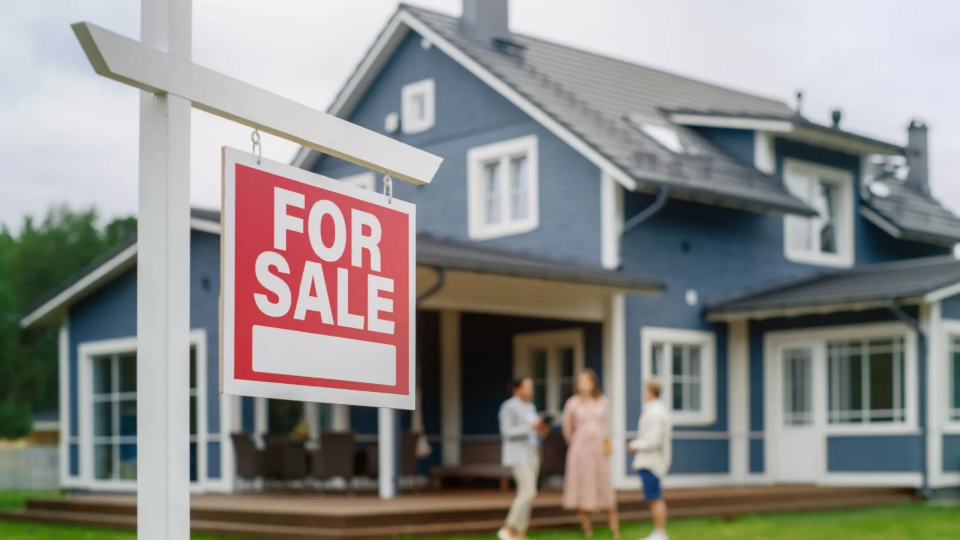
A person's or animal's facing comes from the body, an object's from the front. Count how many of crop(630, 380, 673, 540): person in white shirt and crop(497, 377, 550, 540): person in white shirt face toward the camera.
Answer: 0

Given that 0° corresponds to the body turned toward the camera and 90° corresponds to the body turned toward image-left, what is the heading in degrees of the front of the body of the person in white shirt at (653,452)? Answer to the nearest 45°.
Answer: approximately 90°

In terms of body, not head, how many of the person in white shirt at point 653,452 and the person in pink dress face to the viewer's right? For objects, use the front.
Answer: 0

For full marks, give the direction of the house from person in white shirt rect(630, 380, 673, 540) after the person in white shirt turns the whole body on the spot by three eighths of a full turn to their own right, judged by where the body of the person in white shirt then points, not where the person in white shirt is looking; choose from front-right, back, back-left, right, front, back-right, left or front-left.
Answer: front-left

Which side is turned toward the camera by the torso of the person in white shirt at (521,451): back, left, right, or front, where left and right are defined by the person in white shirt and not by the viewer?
right

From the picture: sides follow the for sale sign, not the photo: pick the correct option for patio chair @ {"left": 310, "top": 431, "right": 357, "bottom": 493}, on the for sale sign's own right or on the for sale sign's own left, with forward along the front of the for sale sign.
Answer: on the for sale sign's own left

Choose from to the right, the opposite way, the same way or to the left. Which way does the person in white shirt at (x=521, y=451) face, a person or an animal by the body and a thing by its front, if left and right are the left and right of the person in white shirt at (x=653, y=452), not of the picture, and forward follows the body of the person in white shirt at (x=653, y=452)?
the opposite way
